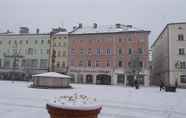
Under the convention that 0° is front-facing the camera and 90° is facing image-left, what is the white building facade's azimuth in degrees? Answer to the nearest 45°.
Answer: approximately 0°

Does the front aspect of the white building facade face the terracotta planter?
yes
